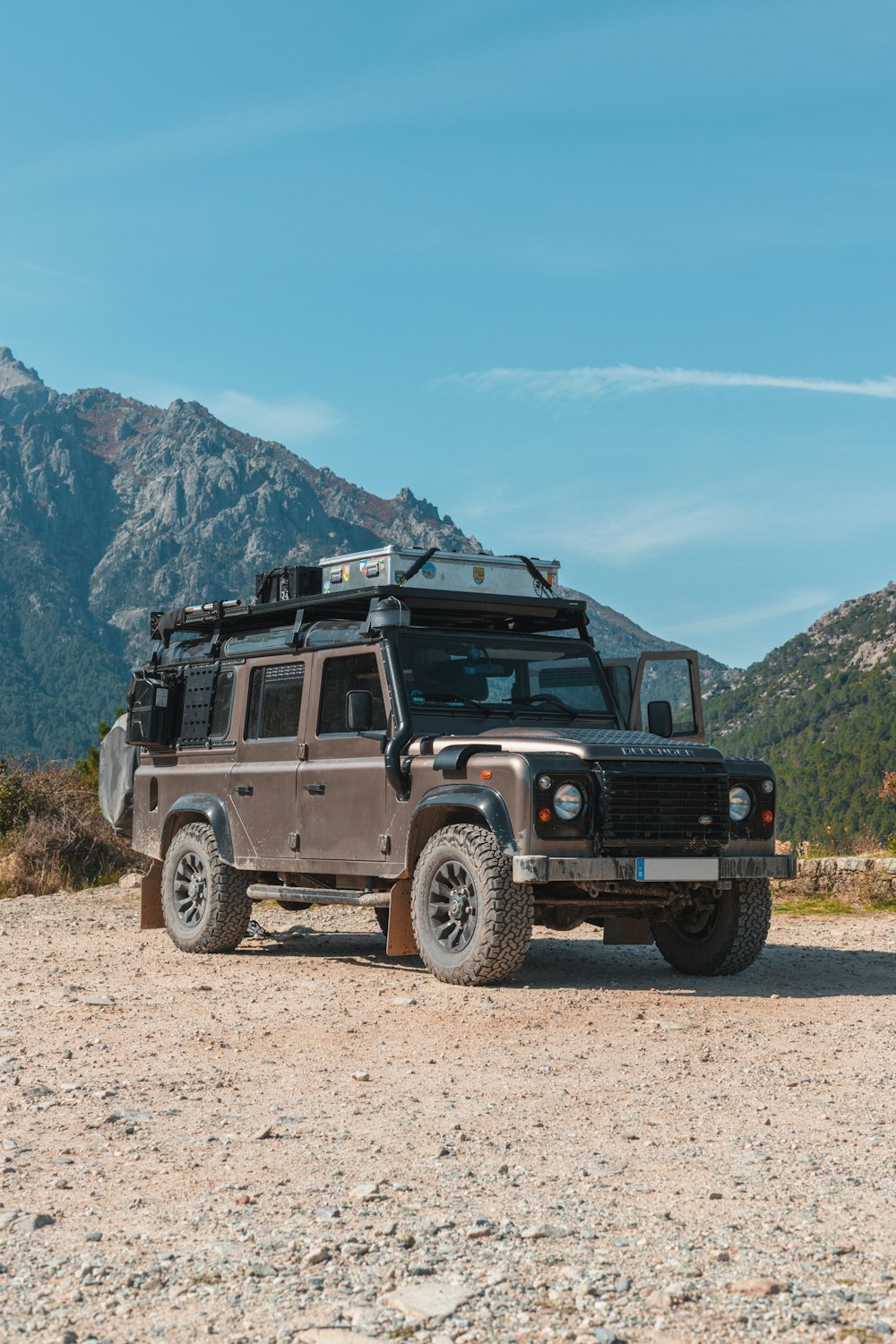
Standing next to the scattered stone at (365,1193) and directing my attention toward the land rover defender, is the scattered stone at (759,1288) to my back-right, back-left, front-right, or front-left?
back-right

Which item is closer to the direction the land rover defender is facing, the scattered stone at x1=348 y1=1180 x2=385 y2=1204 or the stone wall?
the scattered stone

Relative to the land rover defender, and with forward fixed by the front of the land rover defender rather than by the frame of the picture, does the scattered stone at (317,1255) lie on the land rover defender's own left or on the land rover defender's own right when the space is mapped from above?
on the land rover defender's own right

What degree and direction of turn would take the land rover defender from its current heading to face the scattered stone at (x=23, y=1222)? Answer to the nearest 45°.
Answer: approximately 45° to its right

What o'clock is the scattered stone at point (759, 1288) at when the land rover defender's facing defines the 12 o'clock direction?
The scattered stone is roughly at 1 o'clock from the land rover defender.

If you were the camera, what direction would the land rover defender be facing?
facing the viewer and to the right of the viewer

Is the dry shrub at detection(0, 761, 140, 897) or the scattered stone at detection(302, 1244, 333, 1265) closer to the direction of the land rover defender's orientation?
the scattered stone

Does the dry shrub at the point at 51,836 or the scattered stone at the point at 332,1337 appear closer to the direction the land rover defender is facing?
the scattered stone

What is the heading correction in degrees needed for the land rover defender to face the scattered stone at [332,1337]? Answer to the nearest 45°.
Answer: approximately 45° to its right

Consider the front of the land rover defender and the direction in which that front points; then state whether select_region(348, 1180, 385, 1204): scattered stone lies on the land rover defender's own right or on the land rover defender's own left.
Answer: on the land rover defender's own right

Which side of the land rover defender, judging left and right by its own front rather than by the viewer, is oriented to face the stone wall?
left
